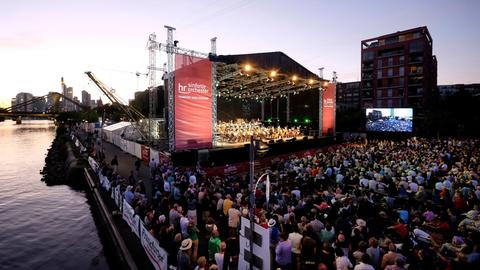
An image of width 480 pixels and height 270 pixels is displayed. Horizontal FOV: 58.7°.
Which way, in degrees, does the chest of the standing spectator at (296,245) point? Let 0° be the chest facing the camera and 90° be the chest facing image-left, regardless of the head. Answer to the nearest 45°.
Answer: approximately 180°

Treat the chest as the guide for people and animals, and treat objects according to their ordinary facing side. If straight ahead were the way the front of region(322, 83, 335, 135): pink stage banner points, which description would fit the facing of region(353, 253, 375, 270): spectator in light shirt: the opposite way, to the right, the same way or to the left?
the opposite way

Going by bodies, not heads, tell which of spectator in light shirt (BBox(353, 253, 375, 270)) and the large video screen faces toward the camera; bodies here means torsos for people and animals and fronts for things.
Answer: the large video screen

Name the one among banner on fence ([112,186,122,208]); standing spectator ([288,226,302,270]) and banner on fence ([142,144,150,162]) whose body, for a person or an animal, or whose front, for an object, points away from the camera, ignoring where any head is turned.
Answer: the standing spectator

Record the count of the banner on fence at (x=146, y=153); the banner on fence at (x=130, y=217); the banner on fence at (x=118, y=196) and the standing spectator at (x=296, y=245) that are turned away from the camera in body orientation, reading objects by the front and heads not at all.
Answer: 1

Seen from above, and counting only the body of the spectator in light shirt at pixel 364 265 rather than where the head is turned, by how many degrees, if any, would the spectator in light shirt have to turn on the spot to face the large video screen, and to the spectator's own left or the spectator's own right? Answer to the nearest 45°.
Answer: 0° — they already face it

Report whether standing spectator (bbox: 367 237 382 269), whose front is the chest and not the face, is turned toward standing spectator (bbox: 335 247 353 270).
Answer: no

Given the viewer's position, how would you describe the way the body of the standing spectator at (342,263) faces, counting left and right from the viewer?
facing away from the viewer and to the left of the viewer

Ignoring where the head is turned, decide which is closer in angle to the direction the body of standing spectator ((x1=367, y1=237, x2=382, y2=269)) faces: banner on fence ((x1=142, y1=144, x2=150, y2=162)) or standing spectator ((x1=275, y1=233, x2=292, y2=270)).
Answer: the banner on fence

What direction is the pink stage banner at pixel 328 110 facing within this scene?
toward the camera

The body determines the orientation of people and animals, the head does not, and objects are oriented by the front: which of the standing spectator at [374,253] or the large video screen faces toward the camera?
the large video screen

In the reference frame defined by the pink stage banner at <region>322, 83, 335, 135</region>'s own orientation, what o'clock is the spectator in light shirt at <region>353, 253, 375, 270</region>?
The spectator in light shirt is roughly at 12 o'clock from the pink stage banner.

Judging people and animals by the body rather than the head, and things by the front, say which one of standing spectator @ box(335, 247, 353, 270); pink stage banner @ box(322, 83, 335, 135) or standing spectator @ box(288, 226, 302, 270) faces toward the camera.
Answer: the pink stage banner

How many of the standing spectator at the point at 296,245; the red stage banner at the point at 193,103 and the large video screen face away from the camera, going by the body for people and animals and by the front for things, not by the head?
1

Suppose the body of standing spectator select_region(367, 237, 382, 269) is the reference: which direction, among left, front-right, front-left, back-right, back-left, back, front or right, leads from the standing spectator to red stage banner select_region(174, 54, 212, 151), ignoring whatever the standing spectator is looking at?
front

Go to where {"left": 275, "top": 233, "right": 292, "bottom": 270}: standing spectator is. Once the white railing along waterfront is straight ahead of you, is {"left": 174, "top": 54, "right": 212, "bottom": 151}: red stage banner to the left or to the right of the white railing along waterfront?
right

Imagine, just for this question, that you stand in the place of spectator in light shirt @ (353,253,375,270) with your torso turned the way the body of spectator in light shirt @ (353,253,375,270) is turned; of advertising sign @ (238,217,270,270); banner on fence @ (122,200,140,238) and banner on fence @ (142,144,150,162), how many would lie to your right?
0

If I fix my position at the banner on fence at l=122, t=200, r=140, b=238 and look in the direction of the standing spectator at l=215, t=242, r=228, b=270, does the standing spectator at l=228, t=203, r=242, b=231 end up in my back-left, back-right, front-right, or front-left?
front-left

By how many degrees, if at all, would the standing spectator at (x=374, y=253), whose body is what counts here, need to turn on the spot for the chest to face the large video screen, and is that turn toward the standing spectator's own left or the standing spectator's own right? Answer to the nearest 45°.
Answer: approximately 45° to the standing spectator's own right
